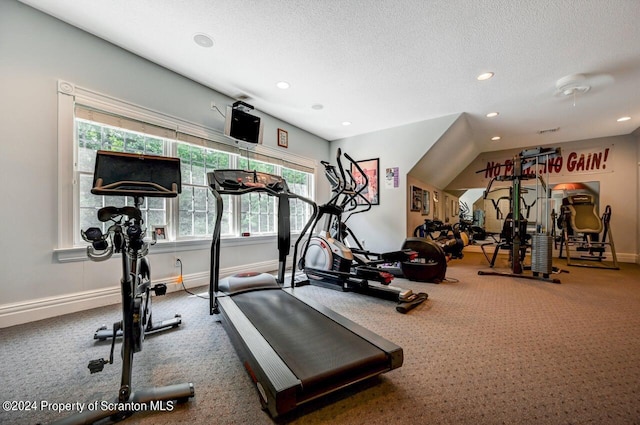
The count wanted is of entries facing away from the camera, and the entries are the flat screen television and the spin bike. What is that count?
1

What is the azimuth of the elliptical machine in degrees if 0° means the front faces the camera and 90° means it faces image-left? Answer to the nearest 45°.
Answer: approximately 135°

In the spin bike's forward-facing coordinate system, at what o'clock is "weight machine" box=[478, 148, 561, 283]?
The weight machine is roughly at 3 o'clock from the spin bike.

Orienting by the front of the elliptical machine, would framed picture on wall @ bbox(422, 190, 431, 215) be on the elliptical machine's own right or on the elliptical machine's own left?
on the elliptical machine's own right

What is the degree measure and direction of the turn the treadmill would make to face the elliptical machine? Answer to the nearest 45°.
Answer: approximately 45° to its right

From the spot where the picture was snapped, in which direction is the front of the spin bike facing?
facing away from the viewer

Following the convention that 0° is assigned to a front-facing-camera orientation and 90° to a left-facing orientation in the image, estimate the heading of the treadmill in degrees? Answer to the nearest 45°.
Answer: approximately 135°

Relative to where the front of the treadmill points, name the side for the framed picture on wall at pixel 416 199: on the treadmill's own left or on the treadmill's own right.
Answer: on the treadmill's own right

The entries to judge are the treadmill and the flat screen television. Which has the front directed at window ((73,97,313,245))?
the treadmill

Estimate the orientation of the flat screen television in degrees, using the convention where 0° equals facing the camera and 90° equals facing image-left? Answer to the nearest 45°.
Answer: approximately 315°

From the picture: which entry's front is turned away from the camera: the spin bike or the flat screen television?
the spin bike
